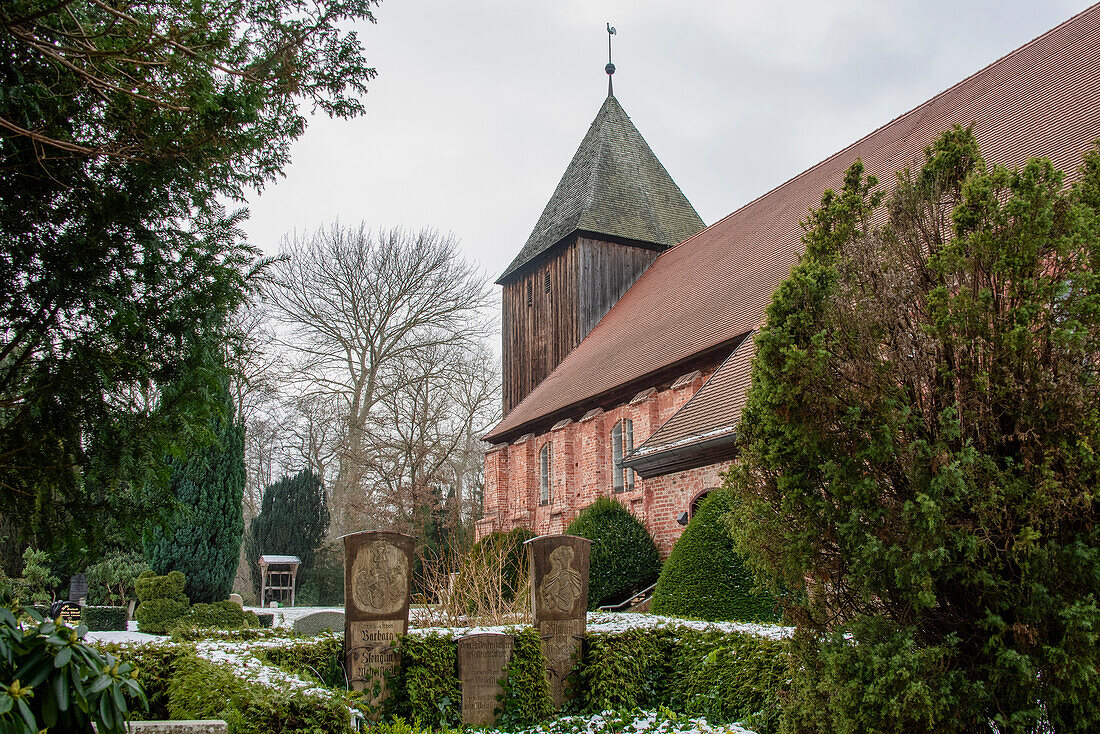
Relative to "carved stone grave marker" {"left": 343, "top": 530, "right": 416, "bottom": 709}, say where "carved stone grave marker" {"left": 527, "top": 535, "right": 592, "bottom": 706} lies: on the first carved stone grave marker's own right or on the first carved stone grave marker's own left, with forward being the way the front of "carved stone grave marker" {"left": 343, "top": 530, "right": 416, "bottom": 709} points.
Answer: on the first carved stone grave marker's own left

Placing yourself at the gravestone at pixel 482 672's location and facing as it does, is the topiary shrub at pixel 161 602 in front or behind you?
behind

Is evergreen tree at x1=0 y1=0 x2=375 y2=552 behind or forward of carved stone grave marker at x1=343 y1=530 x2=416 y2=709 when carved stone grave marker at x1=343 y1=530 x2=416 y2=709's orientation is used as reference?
forward

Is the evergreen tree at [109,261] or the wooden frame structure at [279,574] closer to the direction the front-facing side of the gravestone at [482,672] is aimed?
the evergreen tree

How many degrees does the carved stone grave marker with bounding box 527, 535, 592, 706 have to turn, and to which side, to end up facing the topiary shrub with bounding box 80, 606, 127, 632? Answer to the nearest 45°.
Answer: approximately 135° to its right
